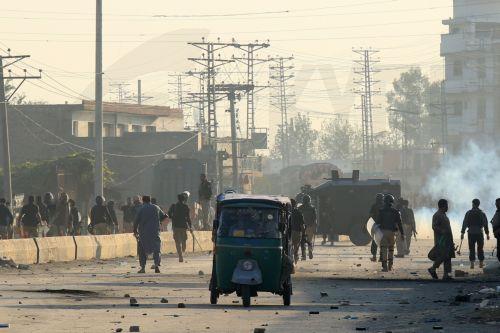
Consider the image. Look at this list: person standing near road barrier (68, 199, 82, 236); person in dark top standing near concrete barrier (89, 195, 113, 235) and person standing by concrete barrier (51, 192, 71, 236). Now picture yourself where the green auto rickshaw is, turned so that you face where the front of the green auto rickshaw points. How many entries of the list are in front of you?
0

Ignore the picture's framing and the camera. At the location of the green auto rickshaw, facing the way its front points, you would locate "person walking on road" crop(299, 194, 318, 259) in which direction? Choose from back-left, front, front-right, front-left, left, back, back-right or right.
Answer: back

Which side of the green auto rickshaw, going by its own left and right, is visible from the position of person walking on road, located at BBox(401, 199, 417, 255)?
back

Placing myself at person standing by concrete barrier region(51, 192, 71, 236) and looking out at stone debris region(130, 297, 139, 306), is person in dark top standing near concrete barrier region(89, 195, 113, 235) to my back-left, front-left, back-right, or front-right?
front-left

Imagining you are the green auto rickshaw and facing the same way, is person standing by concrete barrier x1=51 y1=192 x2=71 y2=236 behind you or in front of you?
behind

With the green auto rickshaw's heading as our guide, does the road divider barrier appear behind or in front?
behind

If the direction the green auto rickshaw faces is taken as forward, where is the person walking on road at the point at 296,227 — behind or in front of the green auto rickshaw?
behind

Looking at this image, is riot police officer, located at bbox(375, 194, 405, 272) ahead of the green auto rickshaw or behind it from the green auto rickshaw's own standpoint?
behind

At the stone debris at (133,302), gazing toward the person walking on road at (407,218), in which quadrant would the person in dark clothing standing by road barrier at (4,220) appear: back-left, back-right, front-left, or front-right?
front-left

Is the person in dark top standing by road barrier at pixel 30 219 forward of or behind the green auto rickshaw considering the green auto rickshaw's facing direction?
behind

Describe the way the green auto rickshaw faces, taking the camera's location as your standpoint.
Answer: facing the viewer
